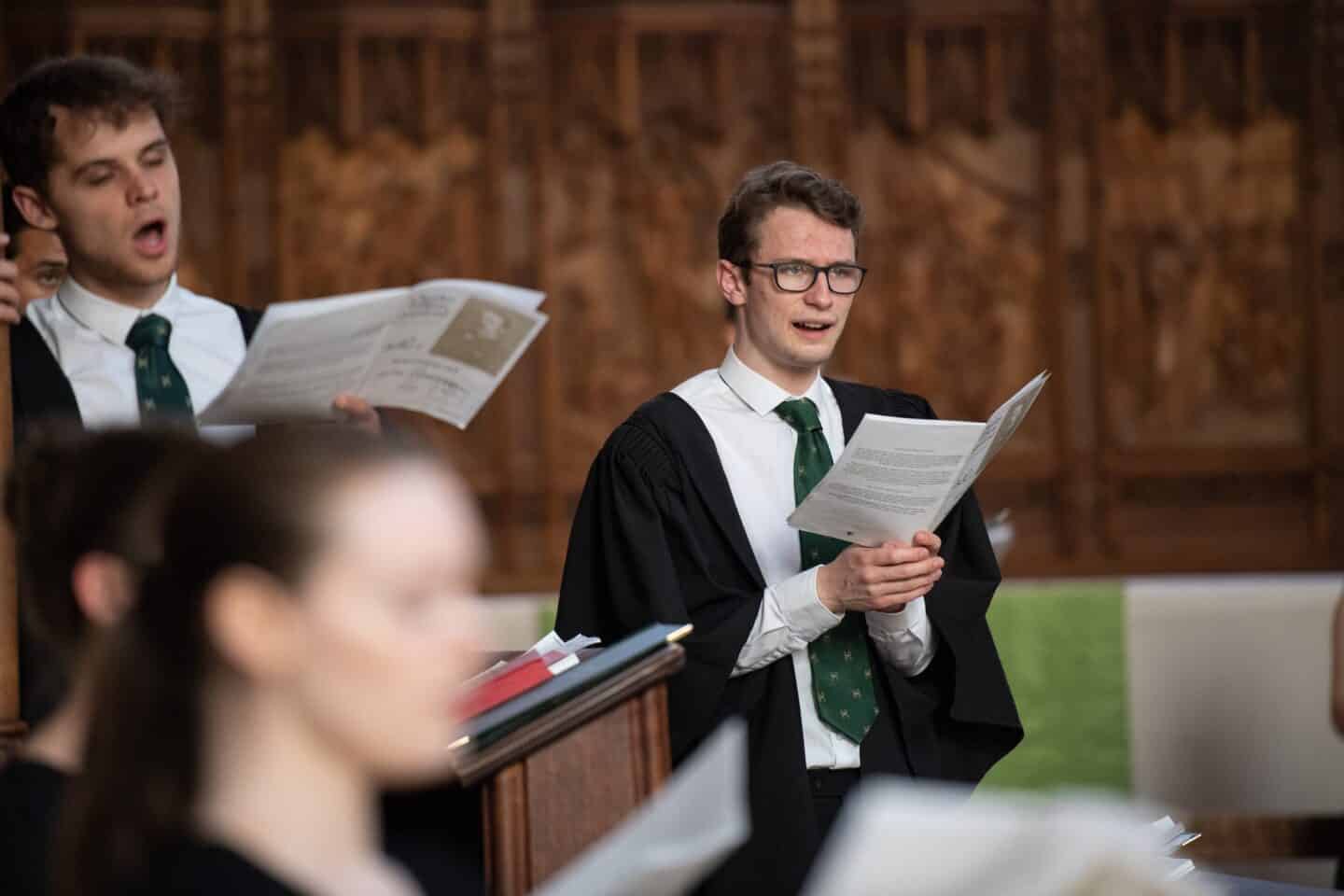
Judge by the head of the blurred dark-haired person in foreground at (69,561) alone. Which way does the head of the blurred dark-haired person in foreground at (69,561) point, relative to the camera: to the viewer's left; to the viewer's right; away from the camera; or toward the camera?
to the viewer's right

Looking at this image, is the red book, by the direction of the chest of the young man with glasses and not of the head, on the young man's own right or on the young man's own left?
on the young man's own right

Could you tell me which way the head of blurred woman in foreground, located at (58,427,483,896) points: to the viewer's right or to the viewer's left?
to the viewer's right

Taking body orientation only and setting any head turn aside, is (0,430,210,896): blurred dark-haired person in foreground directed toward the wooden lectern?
yes

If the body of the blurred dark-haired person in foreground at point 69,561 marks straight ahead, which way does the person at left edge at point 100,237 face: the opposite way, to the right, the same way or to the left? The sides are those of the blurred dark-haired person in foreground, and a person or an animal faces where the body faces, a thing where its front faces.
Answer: to the right

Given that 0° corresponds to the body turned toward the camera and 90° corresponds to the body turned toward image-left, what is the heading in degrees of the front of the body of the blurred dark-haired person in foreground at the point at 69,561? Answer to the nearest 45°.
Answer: approximately 225°

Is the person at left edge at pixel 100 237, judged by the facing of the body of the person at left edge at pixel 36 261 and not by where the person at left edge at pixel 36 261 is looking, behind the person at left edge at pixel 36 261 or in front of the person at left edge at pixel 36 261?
in front

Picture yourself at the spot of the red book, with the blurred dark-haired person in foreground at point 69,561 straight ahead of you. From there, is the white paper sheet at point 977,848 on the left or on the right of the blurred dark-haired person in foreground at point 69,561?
left

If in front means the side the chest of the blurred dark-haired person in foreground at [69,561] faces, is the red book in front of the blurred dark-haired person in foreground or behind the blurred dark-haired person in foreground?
in front
